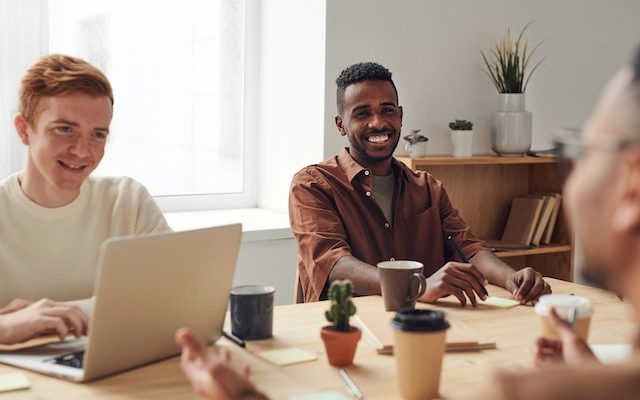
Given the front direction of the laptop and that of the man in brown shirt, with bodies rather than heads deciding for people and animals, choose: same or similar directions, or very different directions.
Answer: very different directions

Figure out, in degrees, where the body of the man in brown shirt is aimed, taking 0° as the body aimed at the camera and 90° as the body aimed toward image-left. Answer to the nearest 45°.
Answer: approximately 315°

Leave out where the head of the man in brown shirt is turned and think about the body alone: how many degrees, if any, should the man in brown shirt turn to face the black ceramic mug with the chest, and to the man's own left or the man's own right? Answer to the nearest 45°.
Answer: approximately 45° to the man's own right

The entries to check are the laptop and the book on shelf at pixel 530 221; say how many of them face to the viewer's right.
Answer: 0

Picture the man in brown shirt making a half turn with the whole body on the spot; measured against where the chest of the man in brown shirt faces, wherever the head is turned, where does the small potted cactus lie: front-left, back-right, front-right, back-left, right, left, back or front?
back-left

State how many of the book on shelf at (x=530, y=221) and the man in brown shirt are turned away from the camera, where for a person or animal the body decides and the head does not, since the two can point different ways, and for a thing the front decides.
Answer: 0

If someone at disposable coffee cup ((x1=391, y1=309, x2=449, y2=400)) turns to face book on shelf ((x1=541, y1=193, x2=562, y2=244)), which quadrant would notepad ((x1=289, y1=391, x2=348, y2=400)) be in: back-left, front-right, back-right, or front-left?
back-left
